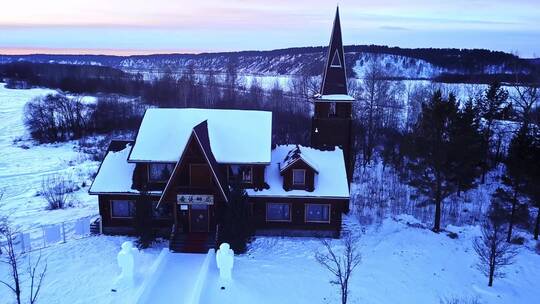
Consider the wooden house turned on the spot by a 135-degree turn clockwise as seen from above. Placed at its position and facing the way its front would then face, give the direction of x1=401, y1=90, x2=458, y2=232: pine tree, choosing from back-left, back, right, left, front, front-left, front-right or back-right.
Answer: back-right

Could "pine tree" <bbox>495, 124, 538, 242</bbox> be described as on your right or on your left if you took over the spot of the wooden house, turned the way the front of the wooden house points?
on your left

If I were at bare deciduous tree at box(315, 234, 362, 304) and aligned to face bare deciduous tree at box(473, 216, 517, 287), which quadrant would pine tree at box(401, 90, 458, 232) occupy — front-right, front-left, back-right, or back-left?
front-left

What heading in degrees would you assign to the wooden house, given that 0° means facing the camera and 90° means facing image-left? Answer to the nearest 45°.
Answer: approximately 0°

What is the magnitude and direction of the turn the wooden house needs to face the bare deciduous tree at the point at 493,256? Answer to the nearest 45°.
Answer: approximately 45° to its left

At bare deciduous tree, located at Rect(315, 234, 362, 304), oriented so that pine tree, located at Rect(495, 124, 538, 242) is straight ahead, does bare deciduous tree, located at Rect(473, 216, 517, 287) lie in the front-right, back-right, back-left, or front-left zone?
front-right
